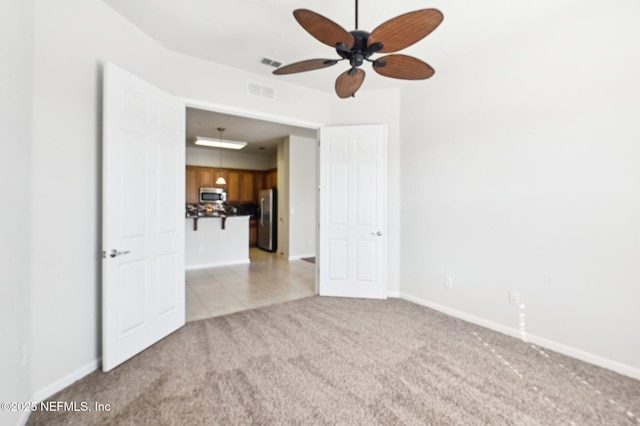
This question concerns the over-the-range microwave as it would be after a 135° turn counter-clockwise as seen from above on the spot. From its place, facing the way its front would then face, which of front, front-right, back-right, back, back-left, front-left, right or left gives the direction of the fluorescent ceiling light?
back-right

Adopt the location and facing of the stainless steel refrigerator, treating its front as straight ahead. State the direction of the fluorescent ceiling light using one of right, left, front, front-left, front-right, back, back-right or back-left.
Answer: front

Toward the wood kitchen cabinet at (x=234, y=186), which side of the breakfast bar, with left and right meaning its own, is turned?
back

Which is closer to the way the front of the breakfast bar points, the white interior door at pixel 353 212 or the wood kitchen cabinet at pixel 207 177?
the white interior door

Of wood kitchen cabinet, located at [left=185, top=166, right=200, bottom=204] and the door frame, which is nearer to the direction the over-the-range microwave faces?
the door frame

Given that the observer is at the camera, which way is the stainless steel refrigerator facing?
facing the viewer and to the left of the viewer

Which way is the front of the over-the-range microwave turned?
toward the camera

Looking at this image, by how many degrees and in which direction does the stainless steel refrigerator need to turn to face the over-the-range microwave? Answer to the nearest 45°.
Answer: approximately 45° to its right

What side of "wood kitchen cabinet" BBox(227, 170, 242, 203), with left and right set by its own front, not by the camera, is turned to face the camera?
front

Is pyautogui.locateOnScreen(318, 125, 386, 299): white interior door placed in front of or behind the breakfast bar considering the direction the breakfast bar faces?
in front

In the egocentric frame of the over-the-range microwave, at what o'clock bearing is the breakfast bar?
The breakfast bar is roughly at 12 o'clock from the over-the-range microwave.

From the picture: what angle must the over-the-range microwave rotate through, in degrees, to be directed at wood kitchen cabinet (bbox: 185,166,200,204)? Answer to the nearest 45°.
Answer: approximately 90° to its right

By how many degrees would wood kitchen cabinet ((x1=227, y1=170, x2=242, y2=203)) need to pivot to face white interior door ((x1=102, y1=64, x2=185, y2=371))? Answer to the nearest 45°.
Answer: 0° — it already faces it

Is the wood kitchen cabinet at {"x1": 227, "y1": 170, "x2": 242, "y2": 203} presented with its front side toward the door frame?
yes

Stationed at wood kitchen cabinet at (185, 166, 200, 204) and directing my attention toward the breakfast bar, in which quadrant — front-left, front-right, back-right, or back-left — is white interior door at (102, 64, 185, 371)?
front-right
